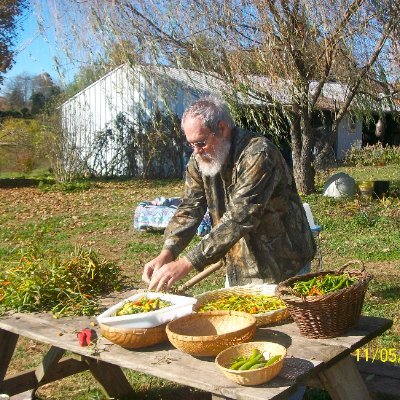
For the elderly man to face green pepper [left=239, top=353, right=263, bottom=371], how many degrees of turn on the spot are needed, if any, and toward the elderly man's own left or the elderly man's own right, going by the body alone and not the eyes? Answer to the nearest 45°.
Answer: approximately 45° to the elderly man's own left

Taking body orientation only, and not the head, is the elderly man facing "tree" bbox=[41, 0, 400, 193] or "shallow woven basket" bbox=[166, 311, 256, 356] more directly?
the shallow woven basket

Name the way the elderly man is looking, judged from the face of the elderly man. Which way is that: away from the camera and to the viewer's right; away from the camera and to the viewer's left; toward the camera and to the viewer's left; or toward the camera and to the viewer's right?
toward the camera and to the viewer's left

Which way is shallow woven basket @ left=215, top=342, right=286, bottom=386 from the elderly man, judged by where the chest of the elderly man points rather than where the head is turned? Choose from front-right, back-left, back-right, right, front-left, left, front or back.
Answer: front-left

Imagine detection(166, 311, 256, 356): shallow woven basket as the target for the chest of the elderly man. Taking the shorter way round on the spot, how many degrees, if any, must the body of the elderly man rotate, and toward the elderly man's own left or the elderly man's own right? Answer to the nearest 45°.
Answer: approximately 45° to the elderly man's own left

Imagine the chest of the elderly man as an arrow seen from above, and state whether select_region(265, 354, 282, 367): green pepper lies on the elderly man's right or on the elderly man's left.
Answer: on the elderly man's left

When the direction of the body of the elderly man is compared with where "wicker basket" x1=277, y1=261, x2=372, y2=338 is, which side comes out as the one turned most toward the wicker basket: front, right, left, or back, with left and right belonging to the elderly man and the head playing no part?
left

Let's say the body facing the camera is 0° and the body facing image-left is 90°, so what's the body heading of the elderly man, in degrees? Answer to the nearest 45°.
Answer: approximately 45°
